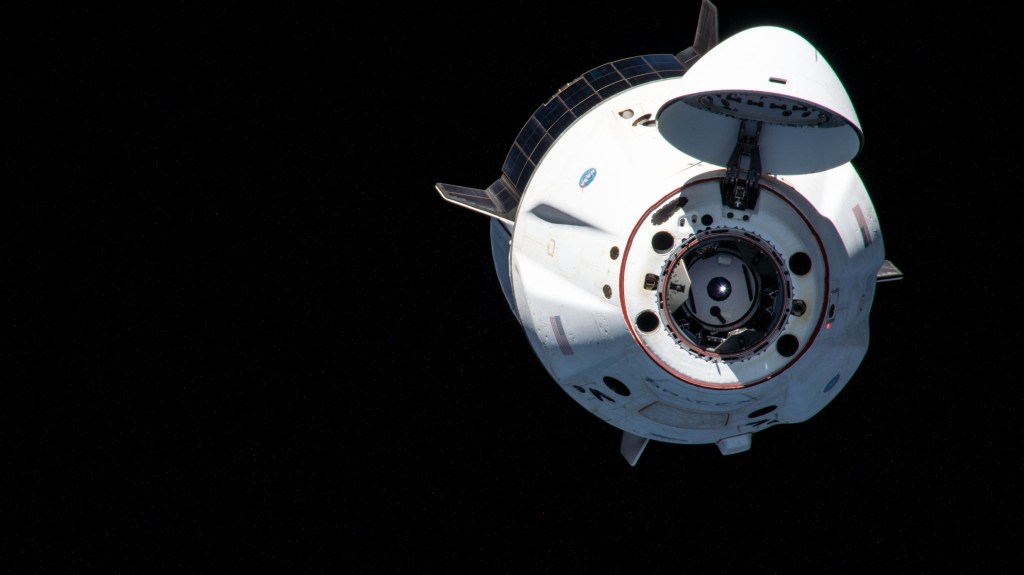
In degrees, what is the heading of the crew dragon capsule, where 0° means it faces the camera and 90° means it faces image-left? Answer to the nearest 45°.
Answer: approximately 0°
